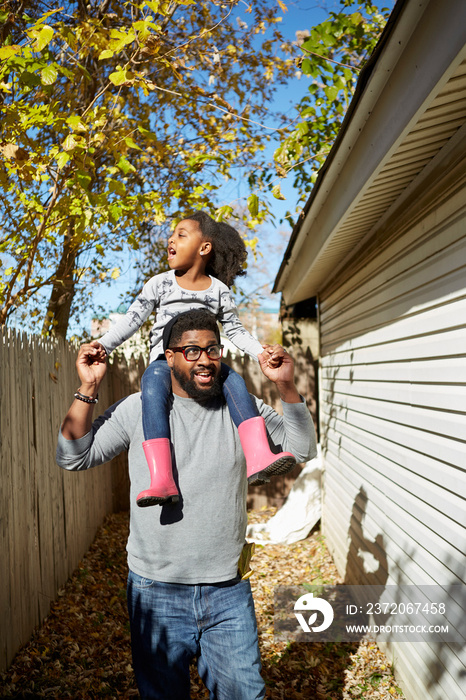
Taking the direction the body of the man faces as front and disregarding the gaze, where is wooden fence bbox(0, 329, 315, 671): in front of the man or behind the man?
behind

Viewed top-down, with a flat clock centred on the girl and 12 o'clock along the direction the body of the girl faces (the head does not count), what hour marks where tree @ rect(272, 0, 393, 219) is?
The tree is roughly at 7 o'clock from the girl.

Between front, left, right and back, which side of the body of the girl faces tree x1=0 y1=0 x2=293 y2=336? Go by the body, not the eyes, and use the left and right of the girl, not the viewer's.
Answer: back

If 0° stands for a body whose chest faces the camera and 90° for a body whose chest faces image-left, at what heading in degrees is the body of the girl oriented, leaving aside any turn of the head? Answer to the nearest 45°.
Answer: approximately 0°

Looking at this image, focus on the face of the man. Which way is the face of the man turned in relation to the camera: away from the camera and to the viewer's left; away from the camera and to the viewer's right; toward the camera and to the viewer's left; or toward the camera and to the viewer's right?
toward the camera and to the viewer's right

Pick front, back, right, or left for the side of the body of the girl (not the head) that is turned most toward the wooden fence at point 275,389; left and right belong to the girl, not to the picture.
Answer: back

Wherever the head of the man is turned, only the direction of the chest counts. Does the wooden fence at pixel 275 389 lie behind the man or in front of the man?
behind

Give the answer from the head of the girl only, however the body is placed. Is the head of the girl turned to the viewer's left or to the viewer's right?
to the viewer's left
